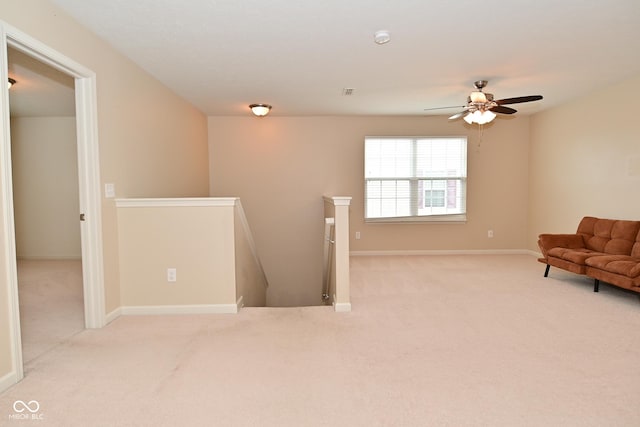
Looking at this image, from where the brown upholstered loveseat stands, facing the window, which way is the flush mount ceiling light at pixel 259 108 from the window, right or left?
left

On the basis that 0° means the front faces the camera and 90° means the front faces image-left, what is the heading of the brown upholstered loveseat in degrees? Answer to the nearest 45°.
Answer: approximately 45°

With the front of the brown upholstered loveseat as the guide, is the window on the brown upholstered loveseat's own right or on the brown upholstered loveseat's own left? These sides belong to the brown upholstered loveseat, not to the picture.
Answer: on the brown upholstered loveseat's own right

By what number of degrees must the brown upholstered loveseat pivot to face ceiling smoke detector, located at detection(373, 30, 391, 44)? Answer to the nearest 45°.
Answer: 0° — it already faces it

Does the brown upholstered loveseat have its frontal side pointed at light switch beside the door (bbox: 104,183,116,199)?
yes
